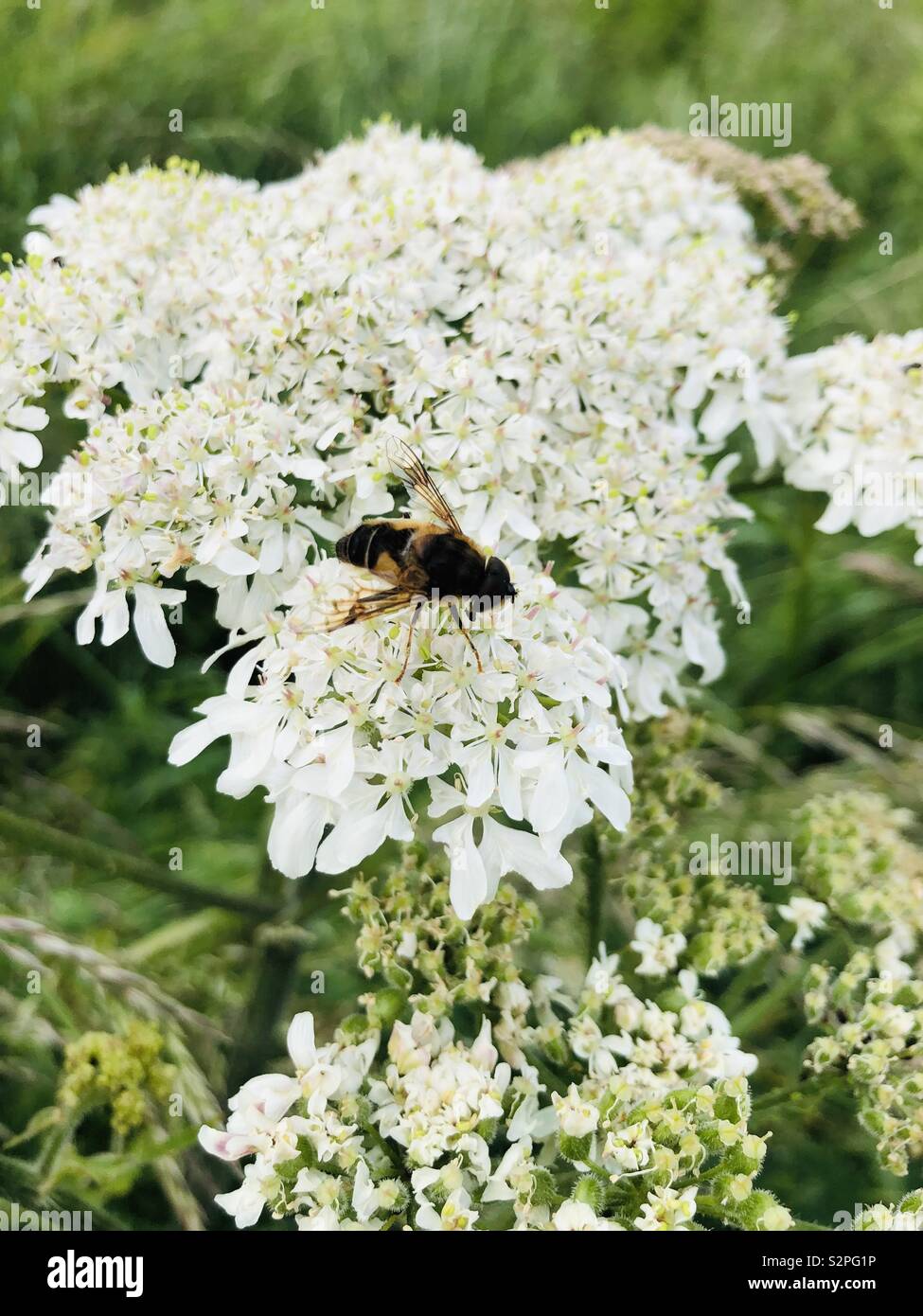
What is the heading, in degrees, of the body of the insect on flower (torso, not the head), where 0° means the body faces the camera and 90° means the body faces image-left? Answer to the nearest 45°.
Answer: approximately 270°

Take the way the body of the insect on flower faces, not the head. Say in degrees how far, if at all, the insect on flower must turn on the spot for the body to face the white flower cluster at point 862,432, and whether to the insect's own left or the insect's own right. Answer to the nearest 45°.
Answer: approximately 45° to the insect's own left

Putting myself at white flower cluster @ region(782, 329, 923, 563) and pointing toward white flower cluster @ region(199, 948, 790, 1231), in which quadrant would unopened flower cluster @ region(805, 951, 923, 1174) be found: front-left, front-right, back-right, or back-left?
front-left
